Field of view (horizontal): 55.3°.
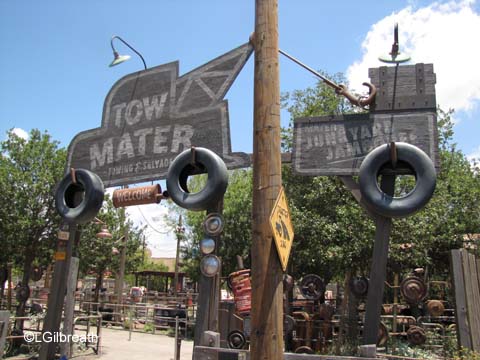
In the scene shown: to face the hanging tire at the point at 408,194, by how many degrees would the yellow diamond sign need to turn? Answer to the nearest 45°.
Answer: approximately 90° to its left

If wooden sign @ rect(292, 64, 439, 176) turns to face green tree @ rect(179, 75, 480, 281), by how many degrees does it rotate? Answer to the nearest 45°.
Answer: approximately 180°

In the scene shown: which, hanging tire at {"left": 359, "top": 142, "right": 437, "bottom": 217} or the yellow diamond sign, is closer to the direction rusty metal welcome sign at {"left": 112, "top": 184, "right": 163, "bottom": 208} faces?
the yellow diamond sign

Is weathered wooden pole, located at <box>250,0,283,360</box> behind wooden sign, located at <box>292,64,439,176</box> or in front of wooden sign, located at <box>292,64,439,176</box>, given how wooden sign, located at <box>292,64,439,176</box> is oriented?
in front

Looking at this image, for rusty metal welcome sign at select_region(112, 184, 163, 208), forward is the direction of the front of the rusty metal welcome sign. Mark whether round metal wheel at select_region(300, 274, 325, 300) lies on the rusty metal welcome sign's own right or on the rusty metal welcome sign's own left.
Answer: on the rusty metal welcome sign's own left

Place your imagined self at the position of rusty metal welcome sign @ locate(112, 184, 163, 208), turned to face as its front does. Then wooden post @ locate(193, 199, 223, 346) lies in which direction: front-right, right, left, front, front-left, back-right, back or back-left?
front-left

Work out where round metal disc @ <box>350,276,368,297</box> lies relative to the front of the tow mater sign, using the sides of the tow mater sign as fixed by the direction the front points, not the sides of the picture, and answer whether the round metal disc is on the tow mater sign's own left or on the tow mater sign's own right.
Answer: on the tow mater sign's own left

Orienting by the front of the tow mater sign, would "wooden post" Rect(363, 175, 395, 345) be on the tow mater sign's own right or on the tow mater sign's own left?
on the tow mater sign's own left

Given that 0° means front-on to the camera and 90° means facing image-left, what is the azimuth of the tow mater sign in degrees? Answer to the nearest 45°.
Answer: approximately 0°

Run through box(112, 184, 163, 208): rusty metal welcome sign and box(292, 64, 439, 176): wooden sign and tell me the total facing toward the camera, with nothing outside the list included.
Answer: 2

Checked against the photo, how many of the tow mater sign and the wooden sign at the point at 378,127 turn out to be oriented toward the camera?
2

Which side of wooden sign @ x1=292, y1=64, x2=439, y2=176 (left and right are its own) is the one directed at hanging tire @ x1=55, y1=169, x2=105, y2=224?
right
